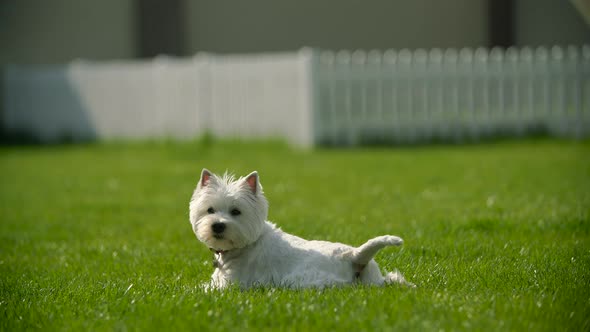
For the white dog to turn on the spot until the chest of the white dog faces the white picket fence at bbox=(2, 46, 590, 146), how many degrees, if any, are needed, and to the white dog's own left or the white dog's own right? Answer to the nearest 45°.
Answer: approximately 90° to the white dog's own right

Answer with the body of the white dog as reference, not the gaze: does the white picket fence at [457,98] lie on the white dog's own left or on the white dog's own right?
on the white dog's own right

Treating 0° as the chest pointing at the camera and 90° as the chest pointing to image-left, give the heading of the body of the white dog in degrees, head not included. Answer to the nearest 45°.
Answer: approximately 90°
